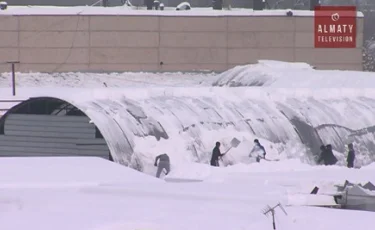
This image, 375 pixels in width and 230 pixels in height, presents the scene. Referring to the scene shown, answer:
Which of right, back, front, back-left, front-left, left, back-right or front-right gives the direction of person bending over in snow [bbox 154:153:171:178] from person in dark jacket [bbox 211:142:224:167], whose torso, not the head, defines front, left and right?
back-right

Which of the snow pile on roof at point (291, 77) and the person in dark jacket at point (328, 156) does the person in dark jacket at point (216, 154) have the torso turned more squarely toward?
the person in dark jacket

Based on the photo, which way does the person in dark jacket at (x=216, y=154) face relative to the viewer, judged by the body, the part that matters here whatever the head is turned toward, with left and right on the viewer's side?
facing to the right of the viewer

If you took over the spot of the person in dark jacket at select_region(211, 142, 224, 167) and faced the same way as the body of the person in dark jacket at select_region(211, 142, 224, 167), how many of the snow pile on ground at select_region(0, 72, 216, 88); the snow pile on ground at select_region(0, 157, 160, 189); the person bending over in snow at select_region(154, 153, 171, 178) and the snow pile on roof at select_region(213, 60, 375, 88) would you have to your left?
2

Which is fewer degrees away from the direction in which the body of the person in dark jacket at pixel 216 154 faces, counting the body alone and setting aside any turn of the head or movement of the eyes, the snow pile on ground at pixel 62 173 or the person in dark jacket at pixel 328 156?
the person in dark jacket

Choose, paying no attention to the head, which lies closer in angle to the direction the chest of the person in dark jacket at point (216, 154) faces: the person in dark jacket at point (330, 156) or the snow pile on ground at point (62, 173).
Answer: the person in dark jacket

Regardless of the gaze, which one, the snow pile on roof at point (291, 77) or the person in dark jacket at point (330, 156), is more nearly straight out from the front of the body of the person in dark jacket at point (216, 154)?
the person in dark jacket

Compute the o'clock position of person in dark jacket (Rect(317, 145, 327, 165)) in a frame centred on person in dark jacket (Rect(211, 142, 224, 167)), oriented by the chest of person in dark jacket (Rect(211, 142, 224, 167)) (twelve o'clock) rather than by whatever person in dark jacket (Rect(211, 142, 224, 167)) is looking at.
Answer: person in dark jacket (Rect(317, 145, 327, 165)) is roughly at 11 o'clock from person in dark jacket (Rect(211, 142, 224, 167)).

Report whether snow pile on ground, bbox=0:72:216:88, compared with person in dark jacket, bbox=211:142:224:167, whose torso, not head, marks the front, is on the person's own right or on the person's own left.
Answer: on the person's own left
